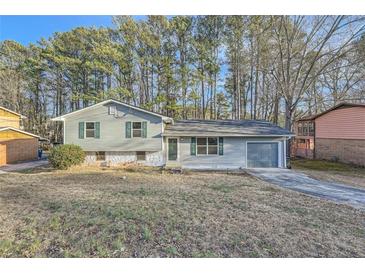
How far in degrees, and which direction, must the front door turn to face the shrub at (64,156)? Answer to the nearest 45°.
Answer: approximately 90° to its right

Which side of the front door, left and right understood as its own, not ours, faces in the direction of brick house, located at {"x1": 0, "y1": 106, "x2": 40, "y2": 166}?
right

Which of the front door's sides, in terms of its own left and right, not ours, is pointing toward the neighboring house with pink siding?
left

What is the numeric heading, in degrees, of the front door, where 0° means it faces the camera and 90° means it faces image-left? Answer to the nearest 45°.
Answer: approximately 0°

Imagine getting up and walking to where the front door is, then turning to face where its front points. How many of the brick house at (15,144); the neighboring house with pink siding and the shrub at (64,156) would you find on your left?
1

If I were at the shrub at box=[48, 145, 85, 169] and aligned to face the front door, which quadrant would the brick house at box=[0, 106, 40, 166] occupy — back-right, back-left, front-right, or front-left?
back-left

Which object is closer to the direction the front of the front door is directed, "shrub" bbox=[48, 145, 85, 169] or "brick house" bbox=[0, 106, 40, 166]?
the shrub
